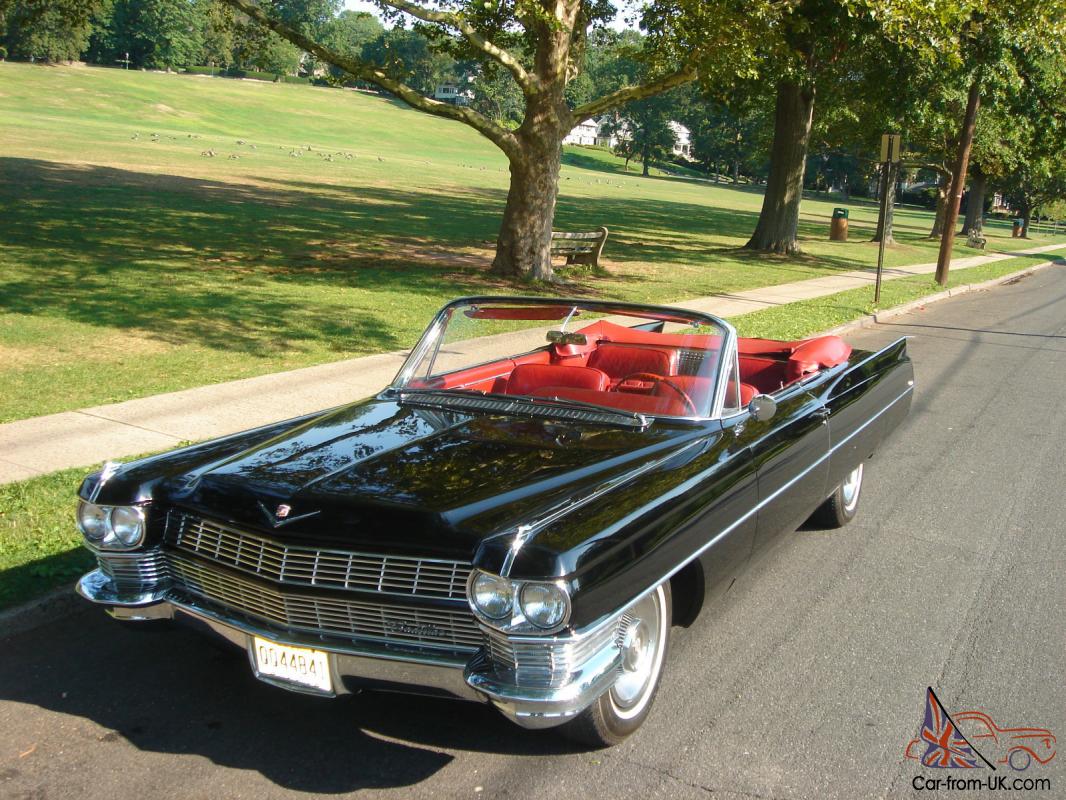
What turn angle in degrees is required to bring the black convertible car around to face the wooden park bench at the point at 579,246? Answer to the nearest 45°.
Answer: approximately 135° to its right

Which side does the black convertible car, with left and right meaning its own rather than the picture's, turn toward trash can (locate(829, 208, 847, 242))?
back

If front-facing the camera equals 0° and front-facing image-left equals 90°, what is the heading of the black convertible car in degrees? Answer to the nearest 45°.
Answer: approximately 45°

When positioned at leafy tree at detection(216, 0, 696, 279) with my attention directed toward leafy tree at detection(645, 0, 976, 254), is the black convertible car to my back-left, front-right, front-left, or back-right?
back-right

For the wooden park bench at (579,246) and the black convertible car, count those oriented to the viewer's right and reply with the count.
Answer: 0

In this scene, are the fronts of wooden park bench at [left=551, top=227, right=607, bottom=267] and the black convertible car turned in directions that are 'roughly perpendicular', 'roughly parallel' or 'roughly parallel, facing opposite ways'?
roughly perpendicular
